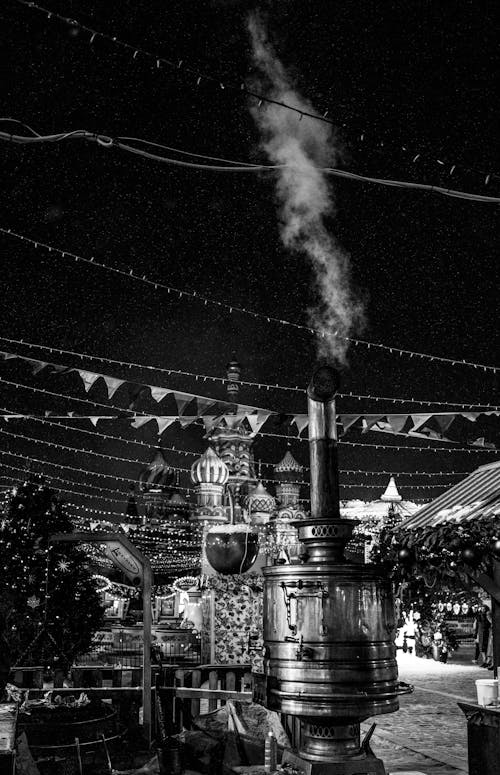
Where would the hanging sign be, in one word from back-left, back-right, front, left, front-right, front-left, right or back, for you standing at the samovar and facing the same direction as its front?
right

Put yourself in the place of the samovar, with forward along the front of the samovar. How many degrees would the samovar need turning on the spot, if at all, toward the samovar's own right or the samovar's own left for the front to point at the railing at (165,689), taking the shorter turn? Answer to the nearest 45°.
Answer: approximately 90° to the samovar's own right

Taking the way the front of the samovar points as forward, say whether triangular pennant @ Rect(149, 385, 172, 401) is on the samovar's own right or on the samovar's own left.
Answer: on the samovar's own right

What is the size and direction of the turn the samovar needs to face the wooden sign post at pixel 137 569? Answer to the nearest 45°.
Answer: approximately 90° to its right

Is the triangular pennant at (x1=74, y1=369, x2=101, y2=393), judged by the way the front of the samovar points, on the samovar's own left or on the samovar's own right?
on the samovar's own right

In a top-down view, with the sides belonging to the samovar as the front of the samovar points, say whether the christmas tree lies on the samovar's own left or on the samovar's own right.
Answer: on the samovar's own right

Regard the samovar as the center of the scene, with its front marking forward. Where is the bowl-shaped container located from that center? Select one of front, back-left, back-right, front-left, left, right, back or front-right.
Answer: back-right

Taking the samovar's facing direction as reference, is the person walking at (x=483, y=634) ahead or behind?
behind

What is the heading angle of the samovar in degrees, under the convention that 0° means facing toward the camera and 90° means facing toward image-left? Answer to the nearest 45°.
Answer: approximately 45°
